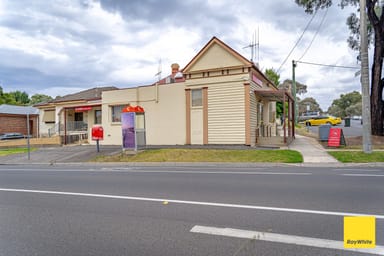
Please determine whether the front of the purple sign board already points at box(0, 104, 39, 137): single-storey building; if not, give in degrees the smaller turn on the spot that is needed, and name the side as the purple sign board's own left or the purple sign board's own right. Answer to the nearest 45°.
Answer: approximately 135° to the purple sign board's own right

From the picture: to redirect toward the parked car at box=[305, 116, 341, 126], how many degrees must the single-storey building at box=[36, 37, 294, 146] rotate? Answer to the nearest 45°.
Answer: approximately 135° to its left

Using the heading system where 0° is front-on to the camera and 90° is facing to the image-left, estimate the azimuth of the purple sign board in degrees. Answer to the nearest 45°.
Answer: approximately 0°
